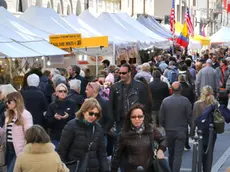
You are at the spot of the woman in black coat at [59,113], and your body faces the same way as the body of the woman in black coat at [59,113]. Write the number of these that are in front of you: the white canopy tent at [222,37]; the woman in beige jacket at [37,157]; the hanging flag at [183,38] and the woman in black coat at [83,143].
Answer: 2

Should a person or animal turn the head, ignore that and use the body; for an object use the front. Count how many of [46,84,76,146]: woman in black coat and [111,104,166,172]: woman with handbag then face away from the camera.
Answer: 0

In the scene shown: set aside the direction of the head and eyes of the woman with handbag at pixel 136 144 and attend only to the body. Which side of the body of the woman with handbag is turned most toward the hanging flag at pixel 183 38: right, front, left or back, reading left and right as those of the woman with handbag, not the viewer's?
back

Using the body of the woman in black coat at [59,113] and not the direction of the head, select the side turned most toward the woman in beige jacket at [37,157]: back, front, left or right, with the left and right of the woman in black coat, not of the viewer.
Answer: front

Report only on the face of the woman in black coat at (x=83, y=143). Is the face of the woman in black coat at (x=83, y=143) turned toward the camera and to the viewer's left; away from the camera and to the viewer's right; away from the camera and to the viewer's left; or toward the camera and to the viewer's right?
toward the camera and to the viewer's right

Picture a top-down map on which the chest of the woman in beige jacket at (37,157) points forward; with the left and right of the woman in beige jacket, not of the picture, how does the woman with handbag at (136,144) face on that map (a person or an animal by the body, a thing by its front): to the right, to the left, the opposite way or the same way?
the opposite way

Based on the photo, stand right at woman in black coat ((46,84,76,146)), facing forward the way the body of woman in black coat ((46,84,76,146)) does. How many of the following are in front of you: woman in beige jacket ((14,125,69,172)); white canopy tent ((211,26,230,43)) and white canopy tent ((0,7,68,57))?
1

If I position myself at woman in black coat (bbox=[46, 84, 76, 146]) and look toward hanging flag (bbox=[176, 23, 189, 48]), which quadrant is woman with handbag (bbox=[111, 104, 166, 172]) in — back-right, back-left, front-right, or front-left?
back-right

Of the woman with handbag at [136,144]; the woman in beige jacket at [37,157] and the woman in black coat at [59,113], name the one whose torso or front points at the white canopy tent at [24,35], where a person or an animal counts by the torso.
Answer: the woman in beige jacket

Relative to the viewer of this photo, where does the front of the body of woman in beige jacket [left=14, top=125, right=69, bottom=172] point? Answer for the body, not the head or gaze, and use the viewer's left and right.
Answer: facing away from the viewer

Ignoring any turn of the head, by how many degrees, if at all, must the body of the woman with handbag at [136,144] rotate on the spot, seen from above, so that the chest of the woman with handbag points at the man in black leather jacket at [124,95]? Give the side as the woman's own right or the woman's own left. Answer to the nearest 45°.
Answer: approximately 180°
